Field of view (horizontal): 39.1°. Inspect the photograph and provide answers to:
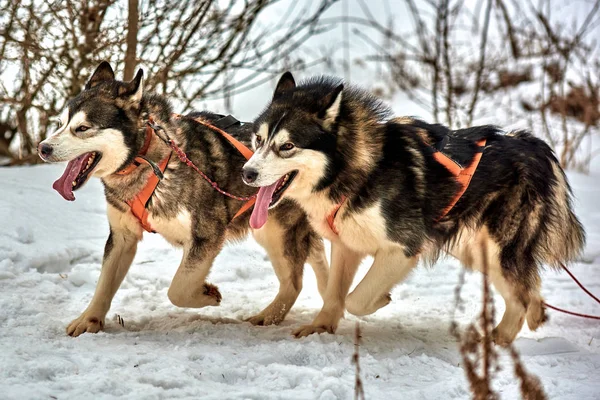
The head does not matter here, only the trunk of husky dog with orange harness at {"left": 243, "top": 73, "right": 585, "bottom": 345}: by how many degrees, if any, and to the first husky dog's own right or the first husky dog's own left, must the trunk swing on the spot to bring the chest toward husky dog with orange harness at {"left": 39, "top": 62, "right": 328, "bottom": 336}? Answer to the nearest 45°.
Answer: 0° — it already faces it

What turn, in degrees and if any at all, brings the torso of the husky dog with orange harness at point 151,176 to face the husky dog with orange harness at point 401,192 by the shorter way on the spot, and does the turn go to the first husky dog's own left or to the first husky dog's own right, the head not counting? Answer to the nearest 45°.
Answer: approximately 135° to the first husky dog's own left

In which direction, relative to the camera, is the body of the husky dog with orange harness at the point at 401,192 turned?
to the viewer's left

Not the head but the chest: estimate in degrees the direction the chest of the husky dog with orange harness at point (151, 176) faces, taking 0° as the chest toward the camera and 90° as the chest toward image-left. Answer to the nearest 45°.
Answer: approximately 45°
